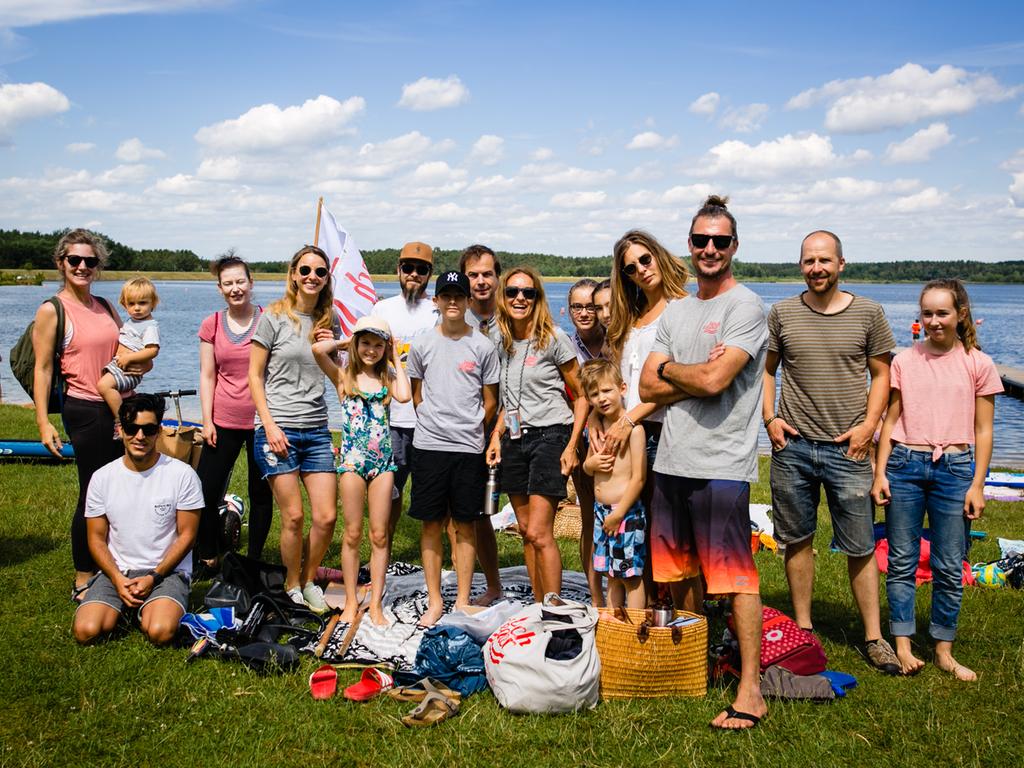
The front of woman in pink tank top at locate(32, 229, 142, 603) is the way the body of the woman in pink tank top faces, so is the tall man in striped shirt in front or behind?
in front

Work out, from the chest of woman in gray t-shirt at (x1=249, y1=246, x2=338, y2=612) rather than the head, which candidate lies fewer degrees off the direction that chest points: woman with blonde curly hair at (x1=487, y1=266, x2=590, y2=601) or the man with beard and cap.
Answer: the woman with blonde curly hair

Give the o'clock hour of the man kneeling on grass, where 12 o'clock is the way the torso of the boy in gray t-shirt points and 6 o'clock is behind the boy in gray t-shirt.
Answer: The man kneeling on grass is roughly at 3 o'clock from the boy in gray t-shirt.

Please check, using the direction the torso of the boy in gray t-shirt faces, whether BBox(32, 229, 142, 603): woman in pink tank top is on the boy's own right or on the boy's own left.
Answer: on the boy's own right

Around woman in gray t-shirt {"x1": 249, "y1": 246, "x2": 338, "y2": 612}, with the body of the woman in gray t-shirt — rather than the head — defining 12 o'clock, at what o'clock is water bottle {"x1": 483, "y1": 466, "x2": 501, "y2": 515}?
The water bottle is roughly at 10 o'clock from the woman in gray t-shirt.

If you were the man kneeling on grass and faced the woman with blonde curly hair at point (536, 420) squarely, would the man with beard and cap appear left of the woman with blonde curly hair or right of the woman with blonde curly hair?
left

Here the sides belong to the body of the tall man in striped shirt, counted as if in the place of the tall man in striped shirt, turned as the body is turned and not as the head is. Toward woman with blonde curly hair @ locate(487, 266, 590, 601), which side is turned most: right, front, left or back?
right

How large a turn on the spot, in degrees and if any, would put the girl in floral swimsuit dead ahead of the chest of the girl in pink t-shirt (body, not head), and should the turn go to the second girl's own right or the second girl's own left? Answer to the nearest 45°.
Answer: approximately 90° to the second girl's own right

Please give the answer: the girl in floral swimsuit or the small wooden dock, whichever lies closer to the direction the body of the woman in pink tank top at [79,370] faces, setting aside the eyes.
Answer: the girl in floral swimsuit
